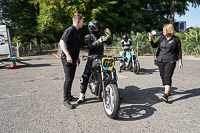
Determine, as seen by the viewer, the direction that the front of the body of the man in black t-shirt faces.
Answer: to the viewer's right

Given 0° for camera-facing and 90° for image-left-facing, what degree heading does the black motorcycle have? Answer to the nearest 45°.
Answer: approximately 315°

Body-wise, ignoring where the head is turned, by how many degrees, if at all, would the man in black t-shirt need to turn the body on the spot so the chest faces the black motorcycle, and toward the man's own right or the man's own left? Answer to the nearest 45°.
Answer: approximately 45° to the man's own right

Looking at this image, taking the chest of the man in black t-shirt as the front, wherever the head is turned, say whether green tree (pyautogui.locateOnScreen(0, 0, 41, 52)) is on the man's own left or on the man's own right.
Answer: on the man's own left

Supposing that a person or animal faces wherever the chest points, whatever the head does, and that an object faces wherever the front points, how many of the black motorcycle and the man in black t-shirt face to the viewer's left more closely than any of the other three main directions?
0

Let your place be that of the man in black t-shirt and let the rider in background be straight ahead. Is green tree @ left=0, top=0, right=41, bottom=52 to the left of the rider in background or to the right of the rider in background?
left

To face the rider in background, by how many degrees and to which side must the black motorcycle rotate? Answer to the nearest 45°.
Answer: approximately 135° to its left
